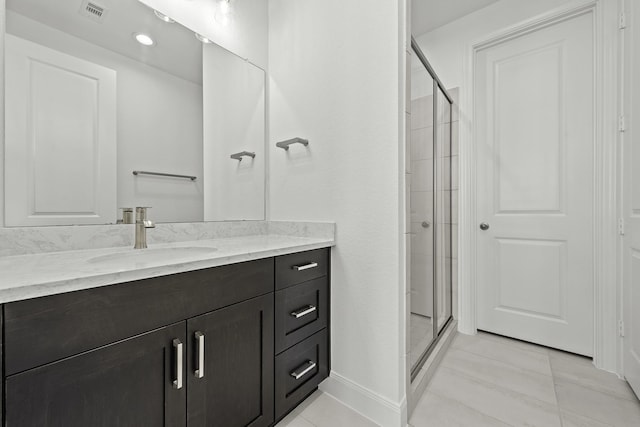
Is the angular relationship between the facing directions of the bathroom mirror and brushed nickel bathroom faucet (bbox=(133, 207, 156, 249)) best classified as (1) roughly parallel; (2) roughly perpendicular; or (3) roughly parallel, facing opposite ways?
roughly parallel

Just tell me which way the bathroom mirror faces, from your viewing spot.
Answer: facing the viewer and to the right of the viewer

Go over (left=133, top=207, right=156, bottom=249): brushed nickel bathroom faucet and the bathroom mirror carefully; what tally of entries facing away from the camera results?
0
